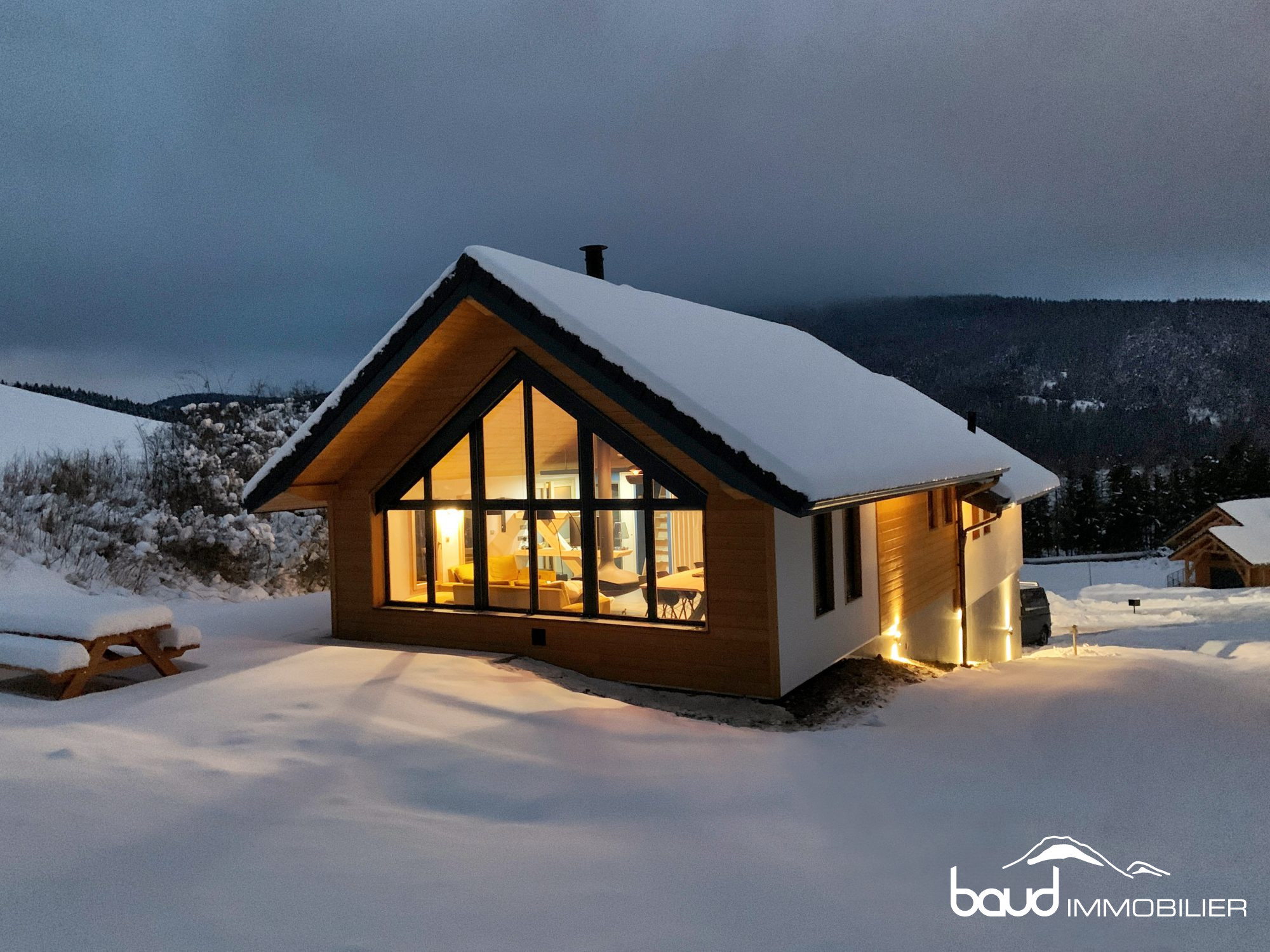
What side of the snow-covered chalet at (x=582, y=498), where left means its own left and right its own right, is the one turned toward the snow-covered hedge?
right

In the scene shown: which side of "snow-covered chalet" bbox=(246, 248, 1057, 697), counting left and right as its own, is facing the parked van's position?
back

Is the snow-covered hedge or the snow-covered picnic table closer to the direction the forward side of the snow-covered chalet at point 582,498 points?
the snow-covered picnic table

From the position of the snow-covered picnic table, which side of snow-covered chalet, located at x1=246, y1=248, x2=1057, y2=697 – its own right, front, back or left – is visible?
front

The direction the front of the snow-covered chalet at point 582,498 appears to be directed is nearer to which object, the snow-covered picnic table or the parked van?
the snow-covered picnic table

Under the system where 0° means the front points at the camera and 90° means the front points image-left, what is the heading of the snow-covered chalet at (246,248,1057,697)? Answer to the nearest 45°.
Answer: approximately 45°
